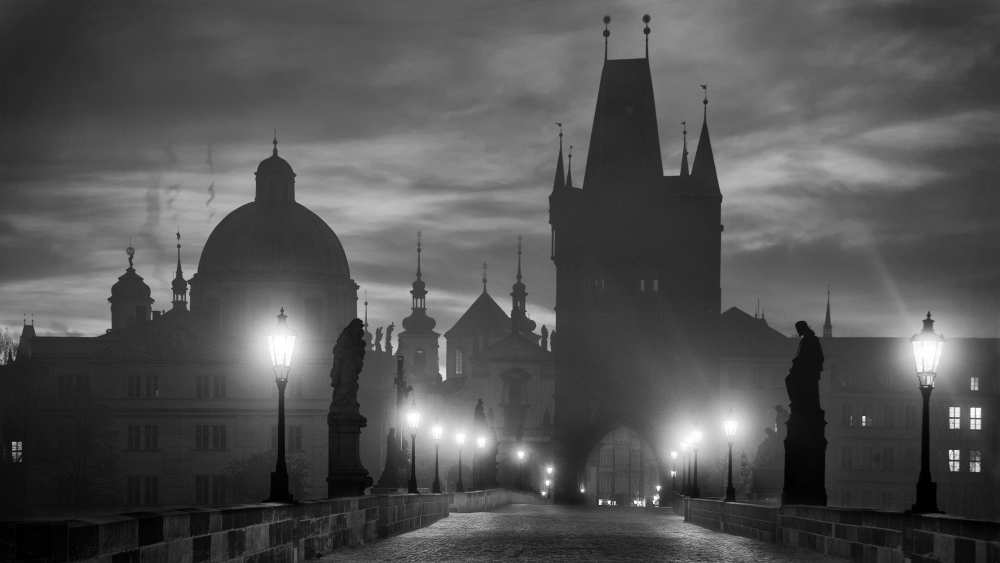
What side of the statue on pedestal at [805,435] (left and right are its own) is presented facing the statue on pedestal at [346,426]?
front

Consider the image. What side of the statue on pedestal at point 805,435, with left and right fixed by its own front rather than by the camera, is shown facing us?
left
